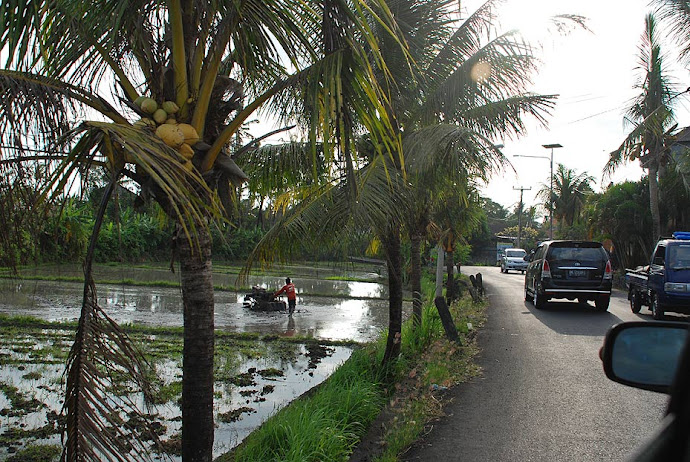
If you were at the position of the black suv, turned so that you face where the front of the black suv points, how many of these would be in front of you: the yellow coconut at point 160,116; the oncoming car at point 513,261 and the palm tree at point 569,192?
2

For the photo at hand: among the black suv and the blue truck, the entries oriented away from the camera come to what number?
1

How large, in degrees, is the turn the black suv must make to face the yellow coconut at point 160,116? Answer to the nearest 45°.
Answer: approximately 180°

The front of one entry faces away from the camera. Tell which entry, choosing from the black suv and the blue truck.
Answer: the black suv

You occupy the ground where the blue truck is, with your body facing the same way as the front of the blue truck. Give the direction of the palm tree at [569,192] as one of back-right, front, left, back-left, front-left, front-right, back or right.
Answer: back-left

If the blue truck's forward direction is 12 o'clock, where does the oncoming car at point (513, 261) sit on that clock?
The oncoming car is roughly at 7 o'clock from the blue truck.

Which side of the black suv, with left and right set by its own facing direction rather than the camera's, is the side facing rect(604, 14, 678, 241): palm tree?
front

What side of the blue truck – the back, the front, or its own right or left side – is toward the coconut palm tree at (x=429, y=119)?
right

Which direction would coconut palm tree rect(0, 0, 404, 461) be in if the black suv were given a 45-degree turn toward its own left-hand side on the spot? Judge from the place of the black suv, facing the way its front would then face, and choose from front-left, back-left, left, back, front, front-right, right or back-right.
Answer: back-left

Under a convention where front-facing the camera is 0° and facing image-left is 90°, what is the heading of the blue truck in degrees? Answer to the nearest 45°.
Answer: approximately 315°

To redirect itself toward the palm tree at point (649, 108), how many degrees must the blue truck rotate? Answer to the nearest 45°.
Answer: approximately 135° to its left

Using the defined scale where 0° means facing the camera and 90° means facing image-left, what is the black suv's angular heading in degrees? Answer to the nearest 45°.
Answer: approximately 180°

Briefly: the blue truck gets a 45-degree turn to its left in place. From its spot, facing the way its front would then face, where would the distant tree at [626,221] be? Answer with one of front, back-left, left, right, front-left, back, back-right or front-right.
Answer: left

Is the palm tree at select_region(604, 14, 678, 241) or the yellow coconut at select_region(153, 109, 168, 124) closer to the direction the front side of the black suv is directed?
the palm tree
